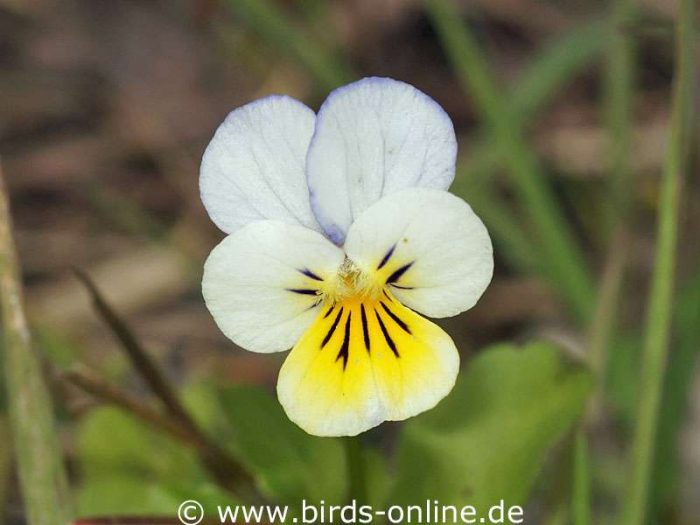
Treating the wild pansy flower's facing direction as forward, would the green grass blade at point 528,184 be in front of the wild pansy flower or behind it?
behind

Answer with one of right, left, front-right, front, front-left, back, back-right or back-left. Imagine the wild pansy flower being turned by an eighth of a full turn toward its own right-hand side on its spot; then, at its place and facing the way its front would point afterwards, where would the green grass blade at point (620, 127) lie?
back

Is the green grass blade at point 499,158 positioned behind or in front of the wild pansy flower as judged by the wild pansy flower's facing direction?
behind

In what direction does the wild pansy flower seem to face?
toward the camera
